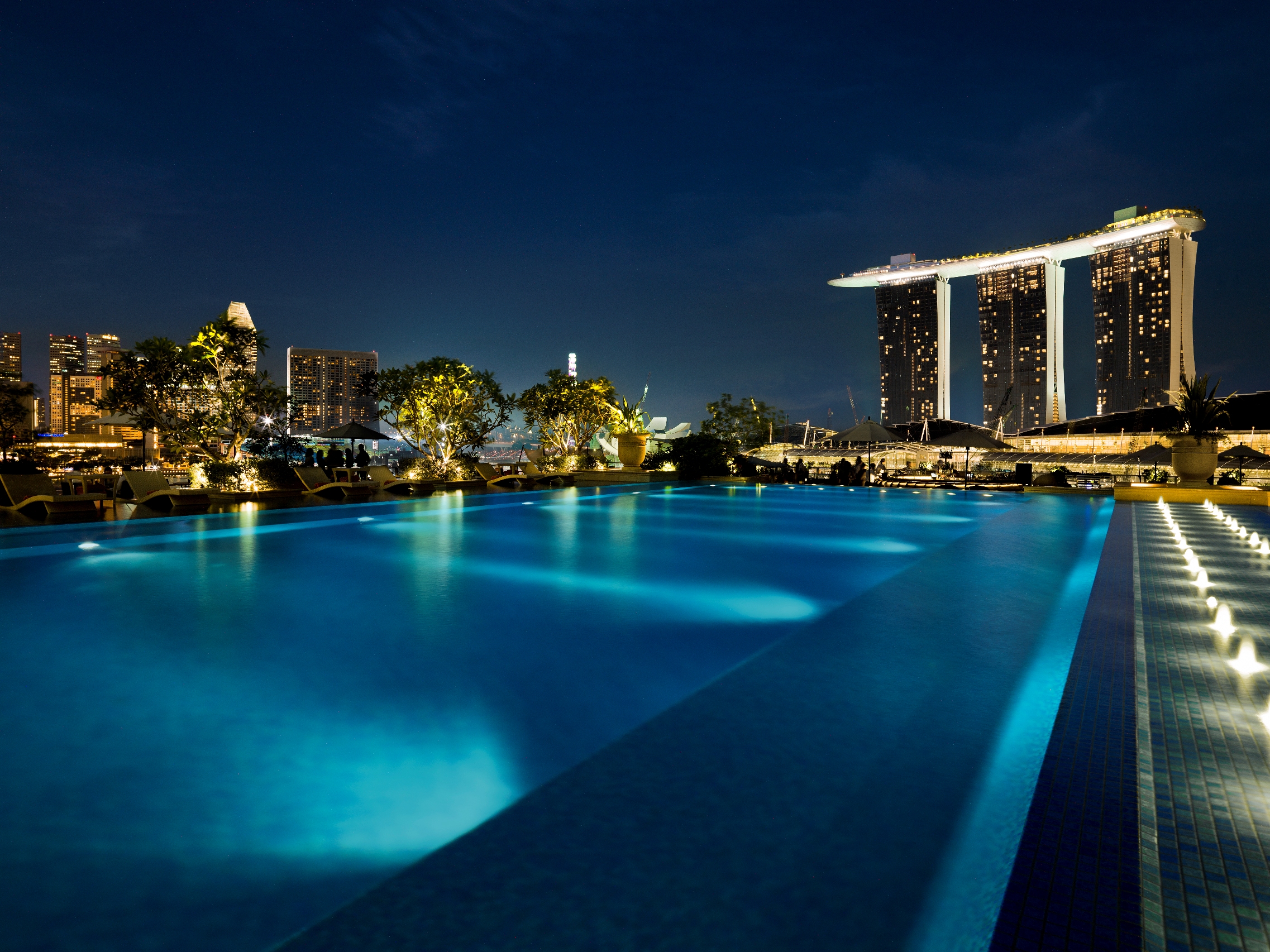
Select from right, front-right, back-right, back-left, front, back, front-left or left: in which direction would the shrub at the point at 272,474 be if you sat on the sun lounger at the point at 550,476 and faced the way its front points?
back-right

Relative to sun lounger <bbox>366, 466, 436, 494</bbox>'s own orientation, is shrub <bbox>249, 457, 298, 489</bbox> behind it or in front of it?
behind

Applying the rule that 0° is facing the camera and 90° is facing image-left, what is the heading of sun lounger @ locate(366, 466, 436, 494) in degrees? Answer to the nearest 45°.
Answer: approximately 270°

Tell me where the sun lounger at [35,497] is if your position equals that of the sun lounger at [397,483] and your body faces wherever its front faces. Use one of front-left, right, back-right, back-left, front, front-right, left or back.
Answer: back-right

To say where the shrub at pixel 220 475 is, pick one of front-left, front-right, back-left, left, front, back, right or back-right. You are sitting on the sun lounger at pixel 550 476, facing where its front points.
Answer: back-right

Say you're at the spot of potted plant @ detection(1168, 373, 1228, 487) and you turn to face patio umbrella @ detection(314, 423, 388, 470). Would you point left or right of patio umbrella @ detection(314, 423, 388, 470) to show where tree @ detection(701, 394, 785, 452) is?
right

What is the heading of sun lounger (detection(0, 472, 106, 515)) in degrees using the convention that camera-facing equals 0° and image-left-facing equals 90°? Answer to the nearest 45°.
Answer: approximately 270°

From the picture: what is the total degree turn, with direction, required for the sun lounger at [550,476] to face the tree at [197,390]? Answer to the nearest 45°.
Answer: approximately 135° to its right

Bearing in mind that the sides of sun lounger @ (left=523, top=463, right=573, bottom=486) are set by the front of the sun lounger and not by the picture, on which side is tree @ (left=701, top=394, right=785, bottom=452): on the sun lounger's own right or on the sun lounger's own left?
on the sun lounger's own left

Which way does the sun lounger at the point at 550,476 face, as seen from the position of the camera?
facing to the right of the viewer

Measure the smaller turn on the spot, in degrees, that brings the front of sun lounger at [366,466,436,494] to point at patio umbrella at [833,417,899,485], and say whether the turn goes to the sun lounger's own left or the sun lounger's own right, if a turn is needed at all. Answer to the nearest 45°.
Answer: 0° — it already faces it
